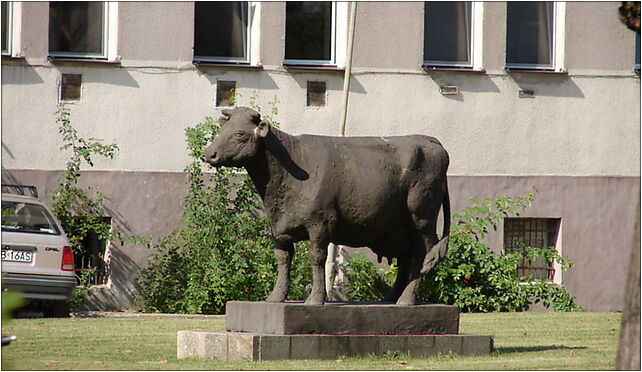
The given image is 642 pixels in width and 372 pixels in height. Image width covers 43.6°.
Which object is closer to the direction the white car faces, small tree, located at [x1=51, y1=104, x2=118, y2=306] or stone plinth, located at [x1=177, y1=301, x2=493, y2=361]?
the small tree

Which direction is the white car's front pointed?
away from the camera

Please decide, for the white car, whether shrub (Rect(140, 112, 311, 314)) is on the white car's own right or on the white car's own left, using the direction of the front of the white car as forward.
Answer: on the white car's own right

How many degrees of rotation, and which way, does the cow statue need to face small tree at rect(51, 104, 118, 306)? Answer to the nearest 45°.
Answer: approximately 90° to its right

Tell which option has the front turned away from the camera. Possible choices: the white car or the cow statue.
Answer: the white car

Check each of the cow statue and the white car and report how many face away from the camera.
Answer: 1

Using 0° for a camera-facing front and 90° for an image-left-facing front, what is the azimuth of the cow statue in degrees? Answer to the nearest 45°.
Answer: approximately 45°
